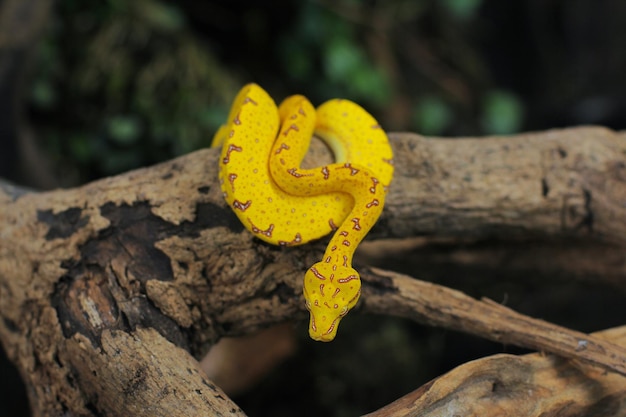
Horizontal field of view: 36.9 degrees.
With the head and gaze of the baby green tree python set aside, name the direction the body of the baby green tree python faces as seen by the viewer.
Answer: toward the camera

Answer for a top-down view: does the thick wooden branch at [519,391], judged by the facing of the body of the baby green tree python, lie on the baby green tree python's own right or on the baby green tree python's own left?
on the baby green tree python's own left
